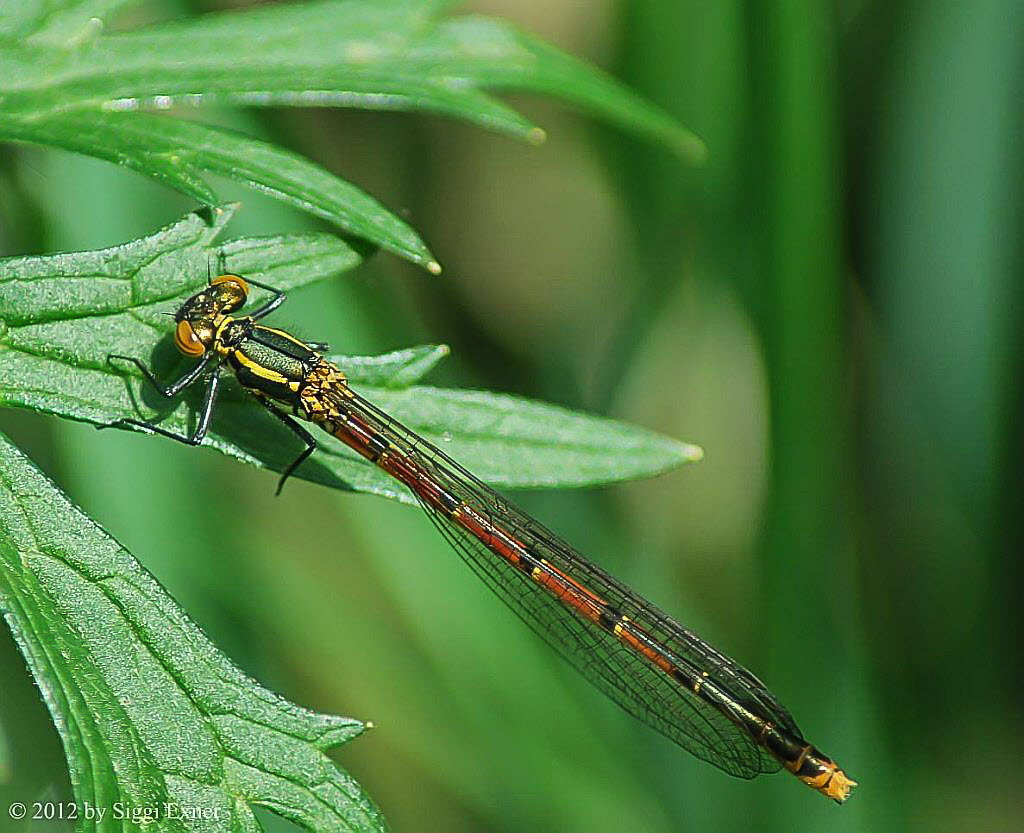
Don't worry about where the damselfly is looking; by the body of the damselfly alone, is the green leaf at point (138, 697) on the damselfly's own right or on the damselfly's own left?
on the damselfly's own left

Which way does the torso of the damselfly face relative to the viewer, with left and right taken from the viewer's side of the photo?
facing away from the viewer and to the left of the viewer
